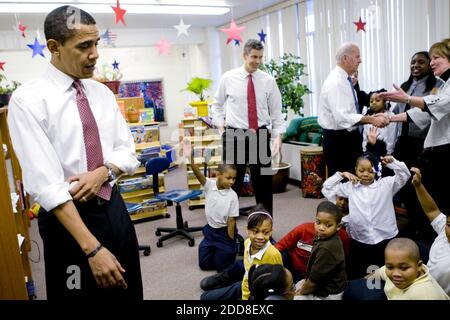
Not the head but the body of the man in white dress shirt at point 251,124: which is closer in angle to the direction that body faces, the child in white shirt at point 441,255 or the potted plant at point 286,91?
the child in white shirt

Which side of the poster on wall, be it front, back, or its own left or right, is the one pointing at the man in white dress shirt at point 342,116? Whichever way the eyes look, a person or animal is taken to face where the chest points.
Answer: front

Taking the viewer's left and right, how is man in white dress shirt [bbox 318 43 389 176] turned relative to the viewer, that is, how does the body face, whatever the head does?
facing to the right of the viewer

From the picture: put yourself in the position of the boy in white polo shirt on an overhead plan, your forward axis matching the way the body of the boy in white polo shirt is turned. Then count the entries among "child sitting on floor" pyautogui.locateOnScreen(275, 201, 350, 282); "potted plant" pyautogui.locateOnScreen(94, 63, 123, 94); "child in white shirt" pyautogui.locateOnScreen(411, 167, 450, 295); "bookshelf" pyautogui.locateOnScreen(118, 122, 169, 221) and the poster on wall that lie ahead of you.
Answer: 2

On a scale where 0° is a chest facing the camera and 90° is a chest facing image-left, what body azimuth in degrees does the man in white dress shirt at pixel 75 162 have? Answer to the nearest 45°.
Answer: approximately 315°

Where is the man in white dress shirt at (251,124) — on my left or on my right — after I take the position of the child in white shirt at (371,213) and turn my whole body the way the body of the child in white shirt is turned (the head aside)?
on my right

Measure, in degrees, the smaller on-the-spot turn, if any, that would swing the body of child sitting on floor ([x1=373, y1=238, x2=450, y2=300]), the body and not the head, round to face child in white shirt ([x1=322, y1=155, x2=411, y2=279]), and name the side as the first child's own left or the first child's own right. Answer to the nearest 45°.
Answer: approximately 135° to the first child's own right

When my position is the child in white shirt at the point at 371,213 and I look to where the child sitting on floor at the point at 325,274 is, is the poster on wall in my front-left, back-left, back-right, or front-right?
back-right

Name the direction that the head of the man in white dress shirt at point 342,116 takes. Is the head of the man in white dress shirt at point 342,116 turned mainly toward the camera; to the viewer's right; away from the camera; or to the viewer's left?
to the viewer's right

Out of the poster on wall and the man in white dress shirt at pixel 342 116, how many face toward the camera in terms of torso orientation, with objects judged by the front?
1
